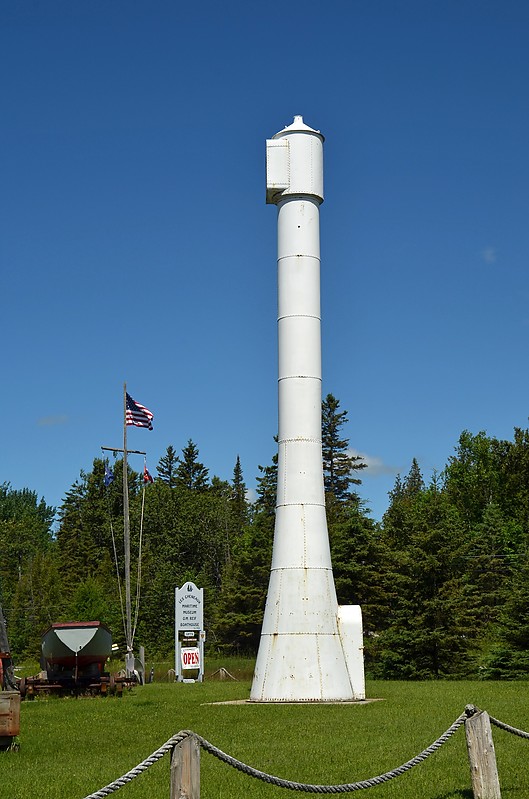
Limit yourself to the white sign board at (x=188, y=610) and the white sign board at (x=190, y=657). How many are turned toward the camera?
2

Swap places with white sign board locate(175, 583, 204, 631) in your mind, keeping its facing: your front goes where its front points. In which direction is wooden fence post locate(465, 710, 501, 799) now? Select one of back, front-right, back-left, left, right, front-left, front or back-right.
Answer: front

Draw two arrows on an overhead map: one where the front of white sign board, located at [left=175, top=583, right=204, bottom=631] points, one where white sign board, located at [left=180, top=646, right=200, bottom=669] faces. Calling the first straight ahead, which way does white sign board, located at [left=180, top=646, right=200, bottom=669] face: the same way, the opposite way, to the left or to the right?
the same way

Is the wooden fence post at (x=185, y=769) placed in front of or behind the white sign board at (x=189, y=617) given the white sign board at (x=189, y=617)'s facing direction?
in front

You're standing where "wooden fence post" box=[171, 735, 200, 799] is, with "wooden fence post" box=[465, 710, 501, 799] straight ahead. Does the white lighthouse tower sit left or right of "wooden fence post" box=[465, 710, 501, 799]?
left

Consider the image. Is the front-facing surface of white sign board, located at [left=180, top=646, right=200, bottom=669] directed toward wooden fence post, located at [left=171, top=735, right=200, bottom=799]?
yes

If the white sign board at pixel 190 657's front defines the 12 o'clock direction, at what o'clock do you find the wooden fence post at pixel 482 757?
The wooden fence post is roughly at 12 o'clock from the white sign board.

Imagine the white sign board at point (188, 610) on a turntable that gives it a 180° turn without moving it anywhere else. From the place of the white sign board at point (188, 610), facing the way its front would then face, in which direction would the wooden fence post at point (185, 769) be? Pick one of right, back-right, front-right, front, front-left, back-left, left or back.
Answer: back

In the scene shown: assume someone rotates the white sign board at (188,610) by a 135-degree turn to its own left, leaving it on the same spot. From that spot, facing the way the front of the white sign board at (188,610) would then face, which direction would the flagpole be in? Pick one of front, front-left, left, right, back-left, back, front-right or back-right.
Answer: back

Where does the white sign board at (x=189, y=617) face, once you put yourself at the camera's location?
facing the viewer

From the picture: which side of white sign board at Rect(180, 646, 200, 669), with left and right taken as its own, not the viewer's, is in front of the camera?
front
